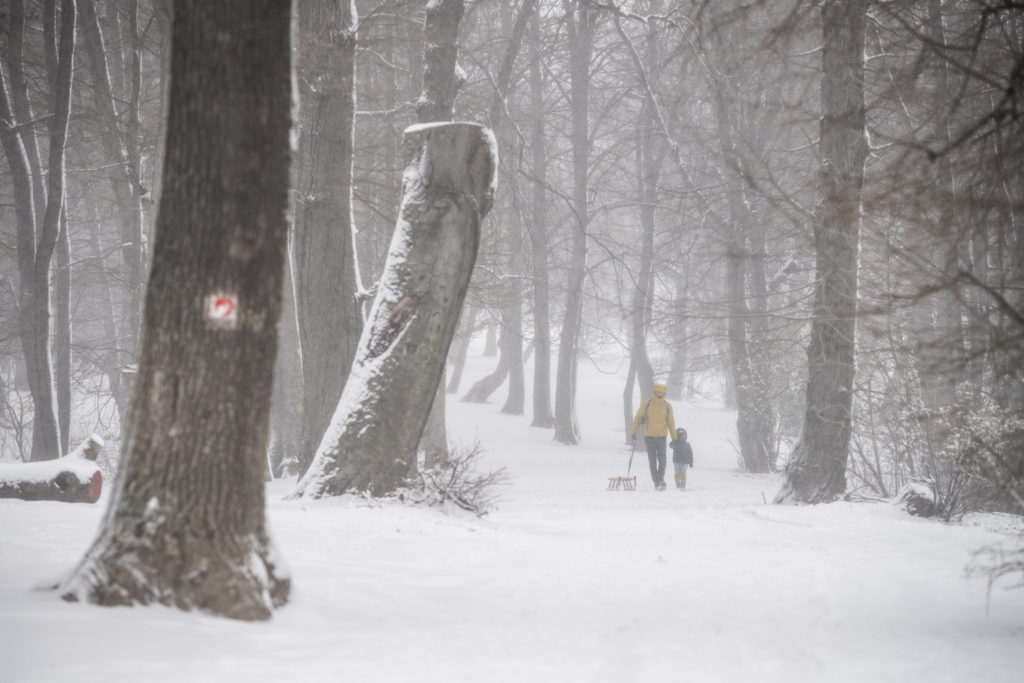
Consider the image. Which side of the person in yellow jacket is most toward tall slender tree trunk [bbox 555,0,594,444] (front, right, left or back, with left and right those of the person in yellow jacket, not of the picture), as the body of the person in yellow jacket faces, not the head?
back

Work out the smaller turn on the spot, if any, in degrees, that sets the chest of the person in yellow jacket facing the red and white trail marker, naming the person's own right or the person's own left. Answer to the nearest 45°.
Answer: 0° — they already face it

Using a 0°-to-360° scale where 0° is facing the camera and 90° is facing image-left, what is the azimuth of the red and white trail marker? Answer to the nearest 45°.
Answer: approximately 0°

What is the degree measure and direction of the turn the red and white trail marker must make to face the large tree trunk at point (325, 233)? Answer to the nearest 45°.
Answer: approximately 180°

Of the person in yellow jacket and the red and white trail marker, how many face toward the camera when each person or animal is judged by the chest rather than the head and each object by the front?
2
